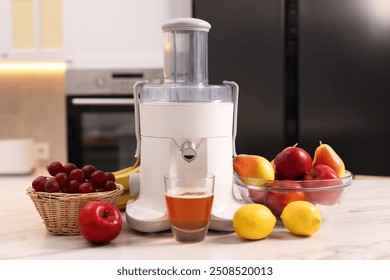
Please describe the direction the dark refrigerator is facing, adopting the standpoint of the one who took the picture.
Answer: facing the viewer

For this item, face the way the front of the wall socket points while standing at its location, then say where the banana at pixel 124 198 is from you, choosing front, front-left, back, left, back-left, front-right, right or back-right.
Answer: front

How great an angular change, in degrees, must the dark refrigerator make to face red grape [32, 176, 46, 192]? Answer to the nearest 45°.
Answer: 0° — it already faces it

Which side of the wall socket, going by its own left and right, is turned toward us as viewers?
front

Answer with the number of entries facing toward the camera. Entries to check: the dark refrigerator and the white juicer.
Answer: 2

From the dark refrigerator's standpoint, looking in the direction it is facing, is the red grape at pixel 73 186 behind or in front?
in front

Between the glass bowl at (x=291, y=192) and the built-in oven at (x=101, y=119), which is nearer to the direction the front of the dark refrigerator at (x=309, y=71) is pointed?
the glass bowl

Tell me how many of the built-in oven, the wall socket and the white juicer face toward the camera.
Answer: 3

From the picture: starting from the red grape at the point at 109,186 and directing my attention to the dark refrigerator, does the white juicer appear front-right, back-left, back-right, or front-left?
front-right

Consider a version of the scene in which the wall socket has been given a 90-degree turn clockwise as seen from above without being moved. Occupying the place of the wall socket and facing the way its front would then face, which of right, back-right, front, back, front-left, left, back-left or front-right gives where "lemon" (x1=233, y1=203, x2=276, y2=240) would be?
left

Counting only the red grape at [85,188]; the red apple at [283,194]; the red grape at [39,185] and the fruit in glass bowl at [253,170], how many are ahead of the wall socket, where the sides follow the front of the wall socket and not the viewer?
4

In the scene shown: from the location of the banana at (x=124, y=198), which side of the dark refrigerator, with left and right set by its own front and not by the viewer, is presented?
front
